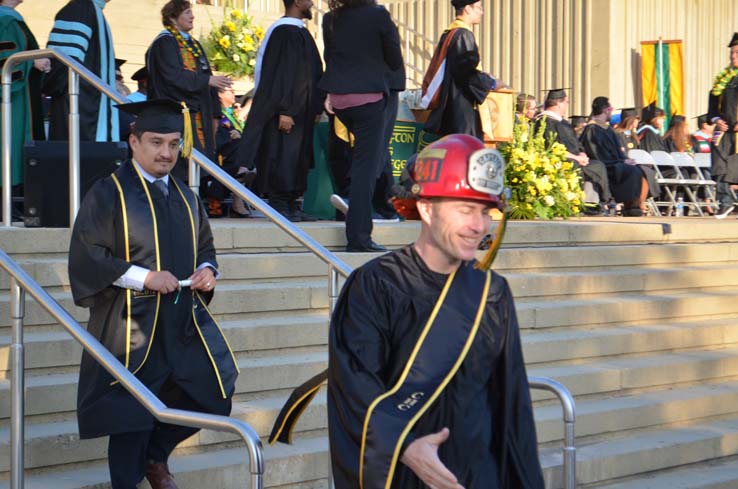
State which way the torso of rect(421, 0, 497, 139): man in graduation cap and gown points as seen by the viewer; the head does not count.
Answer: to the viewer's right

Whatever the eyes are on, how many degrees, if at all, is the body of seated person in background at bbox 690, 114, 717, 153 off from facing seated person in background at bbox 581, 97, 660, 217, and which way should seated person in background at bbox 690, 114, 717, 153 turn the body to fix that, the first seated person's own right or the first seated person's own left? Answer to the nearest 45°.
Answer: approximately 45° to the first seated person's own right

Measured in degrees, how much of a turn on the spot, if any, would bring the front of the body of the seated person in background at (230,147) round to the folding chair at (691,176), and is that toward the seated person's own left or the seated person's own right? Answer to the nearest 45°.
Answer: approximately 90° to the seated person's own left

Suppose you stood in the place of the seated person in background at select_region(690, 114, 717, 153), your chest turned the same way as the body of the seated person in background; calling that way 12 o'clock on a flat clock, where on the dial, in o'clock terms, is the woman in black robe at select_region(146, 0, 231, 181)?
The woman in black robe is roughly at 2 o'clock from the seated person in background.

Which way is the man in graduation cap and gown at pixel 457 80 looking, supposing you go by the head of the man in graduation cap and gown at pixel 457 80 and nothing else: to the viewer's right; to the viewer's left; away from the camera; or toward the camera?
to the viewer's right

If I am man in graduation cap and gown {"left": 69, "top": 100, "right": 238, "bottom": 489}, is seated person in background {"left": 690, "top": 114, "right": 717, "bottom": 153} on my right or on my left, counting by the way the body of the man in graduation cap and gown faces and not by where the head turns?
on my left
